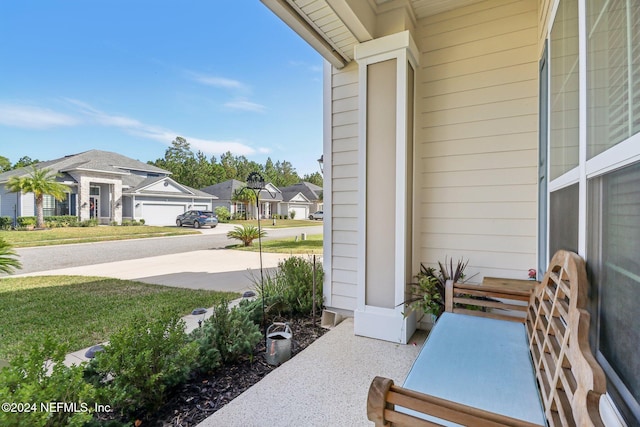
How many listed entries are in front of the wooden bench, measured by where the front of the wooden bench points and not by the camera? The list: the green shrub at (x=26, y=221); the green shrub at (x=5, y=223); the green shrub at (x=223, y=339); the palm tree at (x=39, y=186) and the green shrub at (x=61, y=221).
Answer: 5

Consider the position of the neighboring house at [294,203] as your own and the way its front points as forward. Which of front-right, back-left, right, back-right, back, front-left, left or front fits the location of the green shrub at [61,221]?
right

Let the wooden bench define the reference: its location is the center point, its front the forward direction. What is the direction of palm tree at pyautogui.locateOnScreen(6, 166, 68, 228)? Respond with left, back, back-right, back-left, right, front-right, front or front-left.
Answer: front

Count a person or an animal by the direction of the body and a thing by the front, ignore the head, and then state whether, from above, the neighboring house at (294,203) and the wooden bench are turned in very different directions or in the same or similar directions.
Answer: very different directions

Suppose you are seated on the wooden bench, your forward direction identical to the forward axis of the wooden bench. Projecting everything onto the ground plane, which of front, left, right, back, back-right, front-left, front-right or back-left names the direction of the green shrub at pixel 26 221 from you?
front

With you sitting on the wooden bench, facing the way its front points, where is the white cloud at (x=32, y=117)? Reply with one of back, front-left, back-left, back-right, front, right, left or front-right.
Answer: front

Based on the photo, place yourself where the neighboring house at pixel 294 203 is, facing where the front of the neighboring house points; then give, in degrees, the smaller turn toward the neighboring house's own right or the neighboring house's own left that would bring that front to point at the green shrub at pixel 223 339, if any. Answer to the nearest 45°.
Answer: approximately 45° to the neighboring house's own right

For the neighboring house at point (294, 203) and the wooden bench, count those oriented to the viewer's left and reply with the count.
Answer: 1

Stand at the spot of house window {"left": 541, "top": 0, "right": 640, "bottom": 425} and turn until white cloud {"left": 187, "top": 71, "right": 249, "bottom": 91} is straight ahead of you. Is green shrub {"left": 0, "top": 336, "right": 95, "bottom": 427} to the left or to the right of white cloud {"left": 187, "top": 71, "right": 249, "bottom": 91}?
left

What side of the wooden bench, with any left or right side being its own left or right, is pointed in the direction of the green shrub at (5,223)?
front

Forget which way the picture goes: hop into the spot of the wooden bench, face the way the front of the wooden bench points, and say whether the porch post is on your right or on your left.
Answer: on your right

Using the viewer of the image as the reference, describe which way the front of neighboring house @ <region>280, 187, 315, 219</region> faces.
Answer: facing the viewer and to the right of the viewer

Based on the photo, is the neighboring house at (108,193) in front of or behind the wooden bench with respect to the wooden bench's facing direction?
in front

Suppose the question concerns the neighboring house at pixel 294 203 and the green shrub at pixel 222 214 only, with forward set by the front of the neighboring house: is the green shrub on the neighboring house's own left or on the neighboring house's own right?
on the neighboring house's own right

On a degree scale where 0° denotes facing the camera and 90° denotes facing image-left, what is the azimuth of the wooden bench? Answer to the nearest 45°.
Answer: approximately 90°

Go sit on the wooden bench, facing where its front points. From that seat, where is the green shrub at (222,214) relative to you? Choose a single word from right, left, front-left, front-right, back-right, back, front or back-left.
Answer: front-right

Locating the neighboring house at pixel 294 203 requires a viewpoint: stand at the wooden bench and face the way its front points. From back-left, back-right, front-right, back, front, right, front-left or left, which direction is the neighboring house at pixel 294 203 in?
front-right
